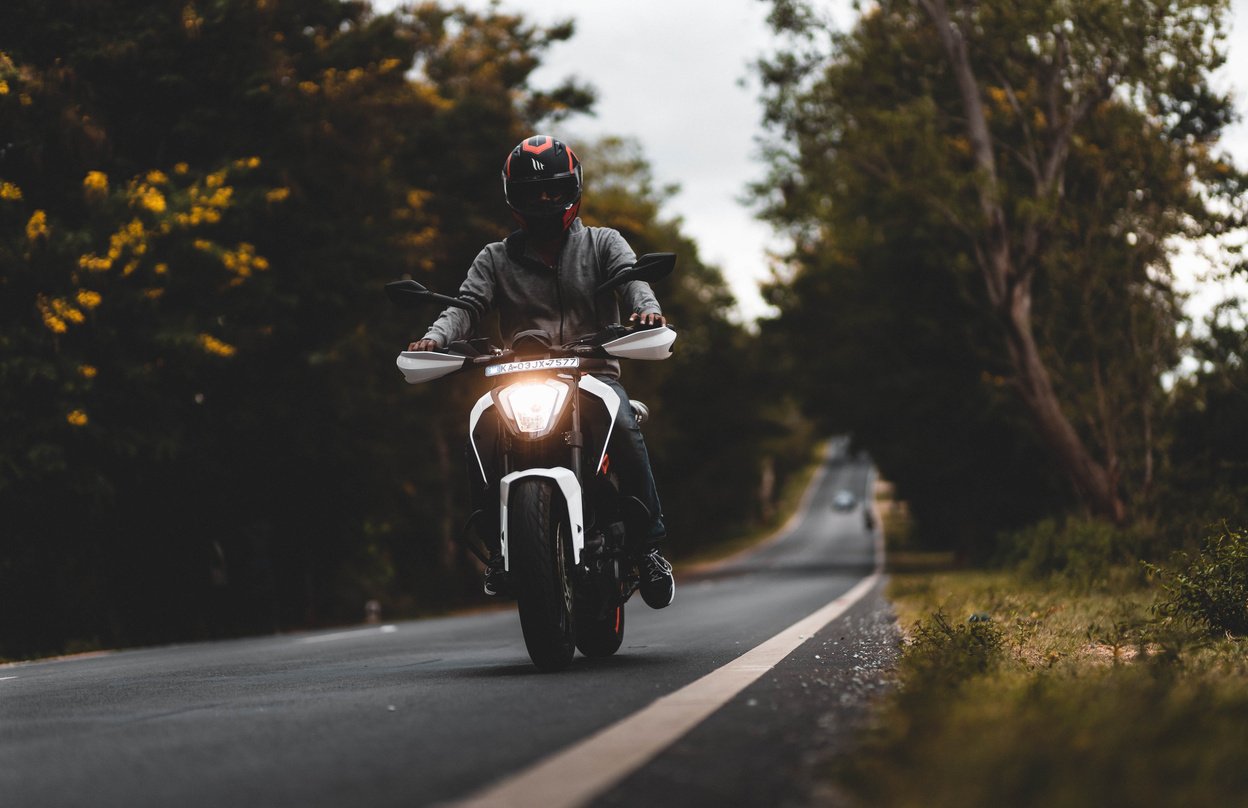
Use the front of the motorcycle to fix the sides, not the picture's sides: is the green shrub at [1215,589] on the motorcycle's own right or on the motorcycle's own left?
on the motorcycle's own left

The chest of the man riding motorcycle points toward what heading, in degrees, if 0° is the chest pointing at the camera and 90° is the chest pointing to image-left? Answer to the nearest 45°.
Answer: approximately 0°

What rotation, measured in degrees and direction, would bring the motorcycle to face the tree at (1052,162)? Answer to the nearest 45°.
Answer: approximately 135° to its left
